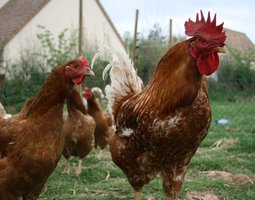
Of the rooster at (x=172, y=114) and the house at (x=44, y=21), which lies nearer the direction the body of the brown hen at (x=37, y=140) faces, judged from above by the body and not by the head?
the rooster

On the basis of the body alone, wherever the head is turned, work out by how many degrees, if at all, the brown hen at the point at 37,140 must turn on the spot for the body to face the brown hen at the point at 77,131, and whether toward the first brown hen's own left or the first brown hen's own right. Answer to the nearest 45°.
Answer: approximately 90° to the first brown hen's own left

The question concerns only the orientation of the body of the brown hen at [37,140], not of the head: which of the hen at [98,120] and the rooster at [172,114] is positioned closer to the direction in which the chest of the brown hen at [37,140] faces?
the rooster

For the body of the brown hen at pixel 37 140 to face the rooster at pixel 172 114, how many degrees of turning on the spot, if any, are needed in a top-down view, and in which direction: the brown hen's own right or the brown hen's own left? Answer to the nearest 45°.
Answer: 0° — it already faces it

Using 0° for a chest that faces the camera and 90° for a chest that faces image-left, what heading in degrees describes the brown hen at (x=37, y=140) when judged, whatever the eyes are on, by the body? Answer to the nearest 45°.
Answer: approximately 270°

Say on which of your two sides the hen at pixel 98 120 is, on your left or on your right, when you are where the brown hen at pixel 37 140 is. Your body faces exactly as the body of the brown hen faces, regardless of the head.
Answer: on your left

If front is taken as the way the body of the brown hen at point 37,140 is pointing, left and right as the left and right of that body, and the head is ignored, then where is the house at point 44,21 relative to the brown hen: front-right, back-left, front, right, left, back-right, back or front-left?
left
